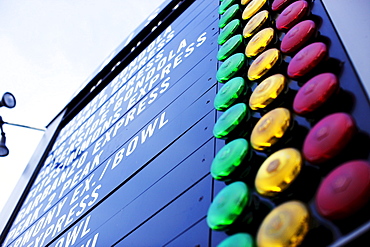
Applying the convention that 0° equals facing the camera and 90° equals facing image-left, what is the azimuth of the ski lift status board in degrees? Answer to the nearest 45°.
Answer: approximately 45°

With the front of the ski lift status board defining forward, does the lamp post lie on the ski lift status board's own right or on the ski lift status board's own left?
on the ski lift status board's own right
